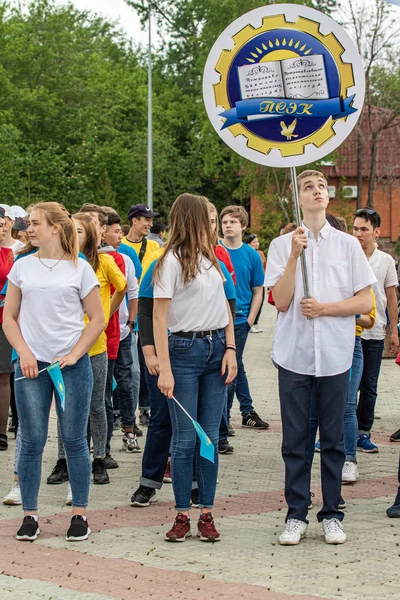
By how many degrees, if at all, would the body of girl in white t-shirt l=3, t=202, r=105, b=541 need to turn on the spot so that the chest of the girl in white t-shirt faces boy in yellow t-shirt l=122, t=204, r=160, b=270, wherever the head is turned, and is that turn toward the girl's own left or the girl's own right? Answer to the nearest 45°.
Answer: approximately 180°

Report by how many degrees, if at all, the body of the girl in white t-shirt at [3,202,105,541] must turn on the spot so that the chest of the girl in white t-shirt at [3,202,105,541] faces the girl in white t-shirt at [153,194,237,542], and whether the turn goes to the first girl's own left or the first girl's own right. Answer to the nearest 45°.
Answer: approximately 90° to the first girl's own left

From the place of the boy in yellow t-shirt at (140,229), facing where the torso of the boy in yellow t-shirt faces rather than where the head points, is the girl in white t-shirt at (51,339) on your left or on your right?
on your right

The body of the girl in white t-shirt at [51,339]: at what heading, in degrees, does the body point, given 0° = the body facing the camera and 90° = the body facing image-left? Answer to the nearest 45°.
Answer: approximately 0°

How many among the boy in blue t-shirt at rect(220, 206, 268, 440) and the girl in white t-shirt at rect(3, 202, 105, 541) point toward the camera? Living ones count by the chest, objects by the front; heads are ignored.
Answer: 2
